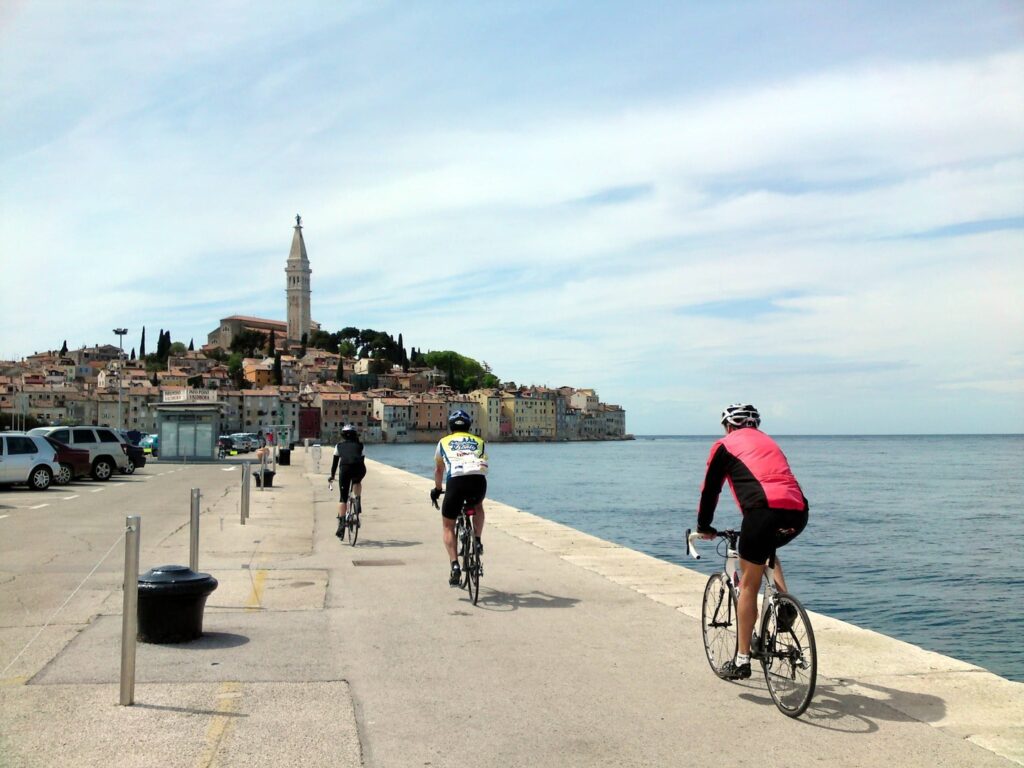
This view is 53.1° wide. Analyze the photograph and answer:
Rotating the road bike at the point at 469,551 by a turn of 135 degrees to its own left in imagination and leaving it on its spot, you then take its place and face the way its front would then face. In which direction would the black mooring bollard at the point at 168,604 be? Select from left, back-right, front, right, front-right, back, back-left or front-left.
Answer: front

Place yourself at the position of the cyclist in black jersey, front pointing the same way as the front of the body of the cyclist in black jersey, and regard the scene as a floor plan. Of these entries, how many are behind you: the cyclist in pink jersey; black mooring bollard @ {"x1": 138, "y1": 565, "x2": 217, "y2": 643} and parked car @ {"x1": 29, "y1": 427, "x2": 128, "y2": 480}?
2

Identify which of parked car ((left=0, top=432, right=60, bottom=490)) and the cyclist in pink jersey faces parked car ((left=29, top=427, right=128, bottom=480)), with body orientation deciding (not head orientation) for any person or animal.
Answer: the cyclist in pink jersey

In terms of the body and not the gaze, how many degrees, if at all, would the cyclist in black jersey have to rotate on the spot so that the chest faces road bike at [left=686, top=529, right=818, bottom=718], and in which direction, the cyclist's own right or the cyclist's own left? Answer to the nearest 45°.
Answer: approximately 180°

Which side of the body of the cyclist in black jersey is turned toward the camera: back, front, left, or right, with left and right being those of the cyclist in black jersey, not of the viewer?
back

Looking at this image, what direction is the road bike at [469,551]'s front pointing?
away from the camera

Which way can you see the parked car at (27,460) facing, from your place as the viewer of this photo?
facing to the left of the viewer

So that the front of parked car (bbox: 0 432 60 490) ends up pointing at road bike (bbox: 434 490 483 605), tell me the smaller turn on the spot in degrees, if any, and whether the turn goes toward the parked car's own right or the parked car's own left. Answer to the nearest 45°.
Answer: approximately 90° to the parked car's own left

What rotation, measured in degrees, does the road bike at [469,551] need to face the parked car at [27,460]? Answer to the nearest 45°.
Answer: approximately 45° to its left

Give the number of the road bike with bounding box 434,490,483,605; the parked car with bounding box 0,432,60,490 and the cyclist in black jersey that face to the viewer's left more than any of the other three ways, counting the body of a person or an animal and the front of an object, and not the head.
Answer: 1

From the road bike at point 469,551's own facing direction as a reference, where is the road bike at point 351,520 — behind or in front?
in front

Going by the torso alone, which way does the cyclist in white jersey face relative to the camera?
away from the camera

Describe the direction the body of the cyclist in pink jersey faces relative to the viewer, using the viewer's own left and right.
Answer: facing away from the viewer and to the left of the viewer

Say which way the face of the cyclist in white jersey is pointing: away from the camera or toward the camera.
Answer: away from the camera

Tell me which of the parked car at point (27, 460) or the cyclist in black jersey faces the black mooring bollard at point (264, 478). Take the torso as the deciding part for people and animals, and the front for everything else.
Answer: the cyclist in black jersey

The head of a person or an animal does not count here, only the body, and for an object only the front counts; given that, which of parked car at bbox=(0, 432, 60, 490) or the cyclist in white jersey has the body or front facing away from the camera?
the cyclist in white jersey
